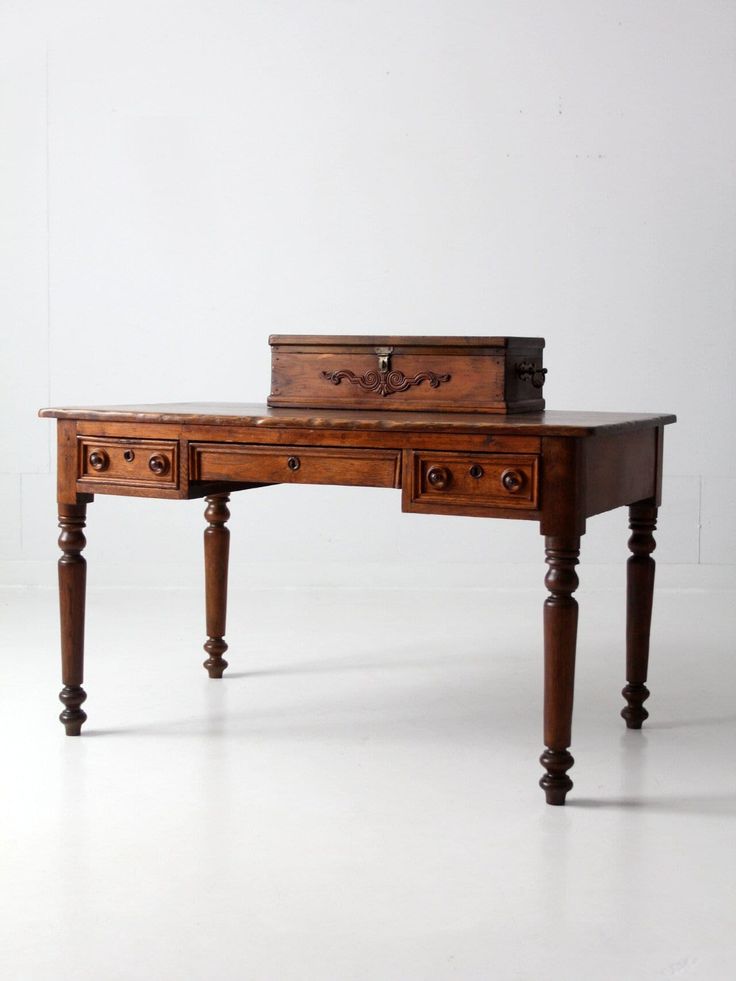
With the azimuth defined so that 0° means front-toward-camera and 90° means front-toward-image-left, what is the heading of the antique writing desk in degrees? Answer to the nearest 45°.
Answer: approximately 45°
